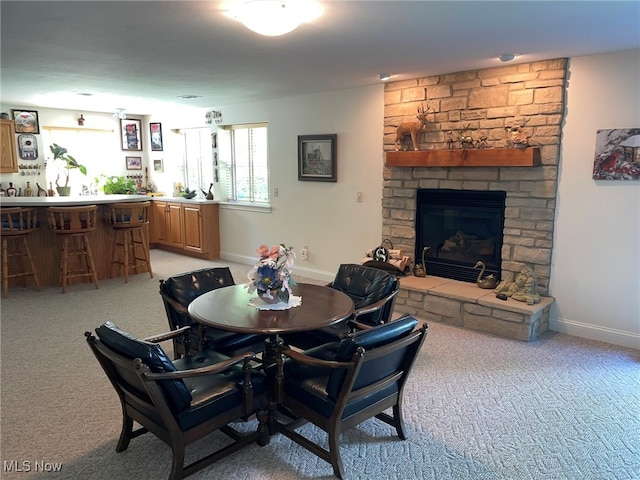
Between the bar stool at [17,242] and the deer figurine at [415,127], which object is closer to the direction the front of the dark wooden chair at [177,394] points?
the deer figurine

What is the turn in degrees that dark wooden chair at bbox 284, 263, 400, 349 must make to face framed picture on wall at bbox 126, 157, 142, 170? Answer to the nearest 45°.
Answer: approximately 90° to its right

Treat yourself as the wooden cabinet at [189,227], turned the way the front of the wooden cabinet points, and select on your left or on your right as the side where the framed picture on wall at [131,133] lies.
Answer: on your right

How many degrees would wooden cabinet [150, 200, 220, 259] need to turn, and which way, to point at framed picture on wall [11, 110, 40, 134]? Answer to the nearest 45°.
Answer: approximately 45° to its right

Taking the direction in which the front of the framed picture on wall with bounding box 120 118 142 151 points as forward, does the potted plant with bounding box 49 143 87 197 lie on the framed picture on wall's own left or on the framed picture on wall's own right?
on the framed picture on wall's own right

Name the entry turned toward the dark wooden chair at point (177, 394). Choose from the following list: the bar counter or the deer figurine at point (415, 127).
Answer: the bar counter

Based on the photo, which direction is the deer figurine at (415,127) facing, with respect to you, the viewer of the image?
facing to the right of the viewer

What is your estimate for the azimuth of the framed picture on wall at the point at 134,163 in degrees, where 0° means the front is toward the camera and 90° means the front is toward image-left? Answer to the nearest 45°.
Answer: approximately 0°

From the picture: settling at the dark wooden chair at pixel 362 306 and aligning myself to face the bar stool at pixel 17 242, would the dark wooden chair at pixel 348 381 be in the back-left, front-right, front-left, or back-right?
back-left

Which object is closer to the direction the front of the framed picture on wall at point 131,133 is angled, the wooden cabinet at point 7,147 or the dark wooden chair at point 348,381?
the dark wooden chair

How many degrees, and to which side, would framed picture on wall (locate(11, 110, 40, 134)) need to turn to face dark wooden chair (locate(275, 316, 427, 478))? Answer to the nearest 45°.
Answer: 0° — it already faces it

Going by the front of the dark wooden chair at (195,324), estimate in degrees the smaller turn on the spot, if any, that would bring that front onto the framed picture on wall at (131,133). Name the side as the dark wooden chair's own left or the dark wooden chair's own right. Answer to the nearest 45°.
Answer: approximately 135° to the dark wooden chair's own left

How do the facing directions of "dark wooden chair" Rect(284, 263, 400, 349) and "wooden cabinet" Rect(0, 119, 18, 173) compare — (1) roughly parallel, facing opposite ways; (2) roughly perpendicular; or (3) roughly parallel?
roughly perpendicular
